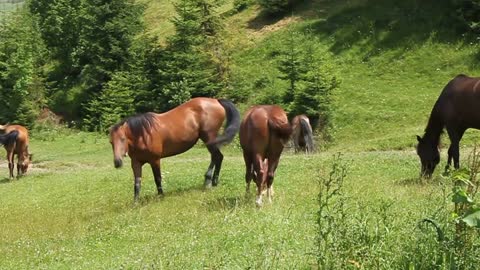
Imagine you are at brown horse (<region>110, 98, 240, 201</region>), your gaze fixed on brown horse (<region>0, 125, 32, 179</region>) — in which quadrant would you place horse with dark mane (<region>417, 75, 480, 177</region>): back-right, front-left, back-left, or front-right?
back-right

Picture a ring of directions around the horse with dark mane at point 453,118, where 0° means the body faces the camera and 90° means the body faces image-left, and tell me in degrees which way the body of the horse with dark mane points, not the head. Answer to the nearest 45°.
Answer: approximately 90°

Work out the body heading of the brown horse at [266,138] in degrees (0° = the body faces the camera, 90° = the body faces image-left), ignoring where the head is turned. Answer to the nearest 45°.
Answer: approximately 180°

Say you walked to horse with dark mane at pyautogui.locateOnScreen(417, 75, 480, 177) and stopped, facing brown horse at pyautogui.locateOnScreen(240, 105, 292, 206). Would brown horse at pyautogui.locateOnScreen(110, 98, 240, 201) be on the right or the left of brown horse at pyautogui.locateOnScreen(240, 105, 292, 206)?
right
